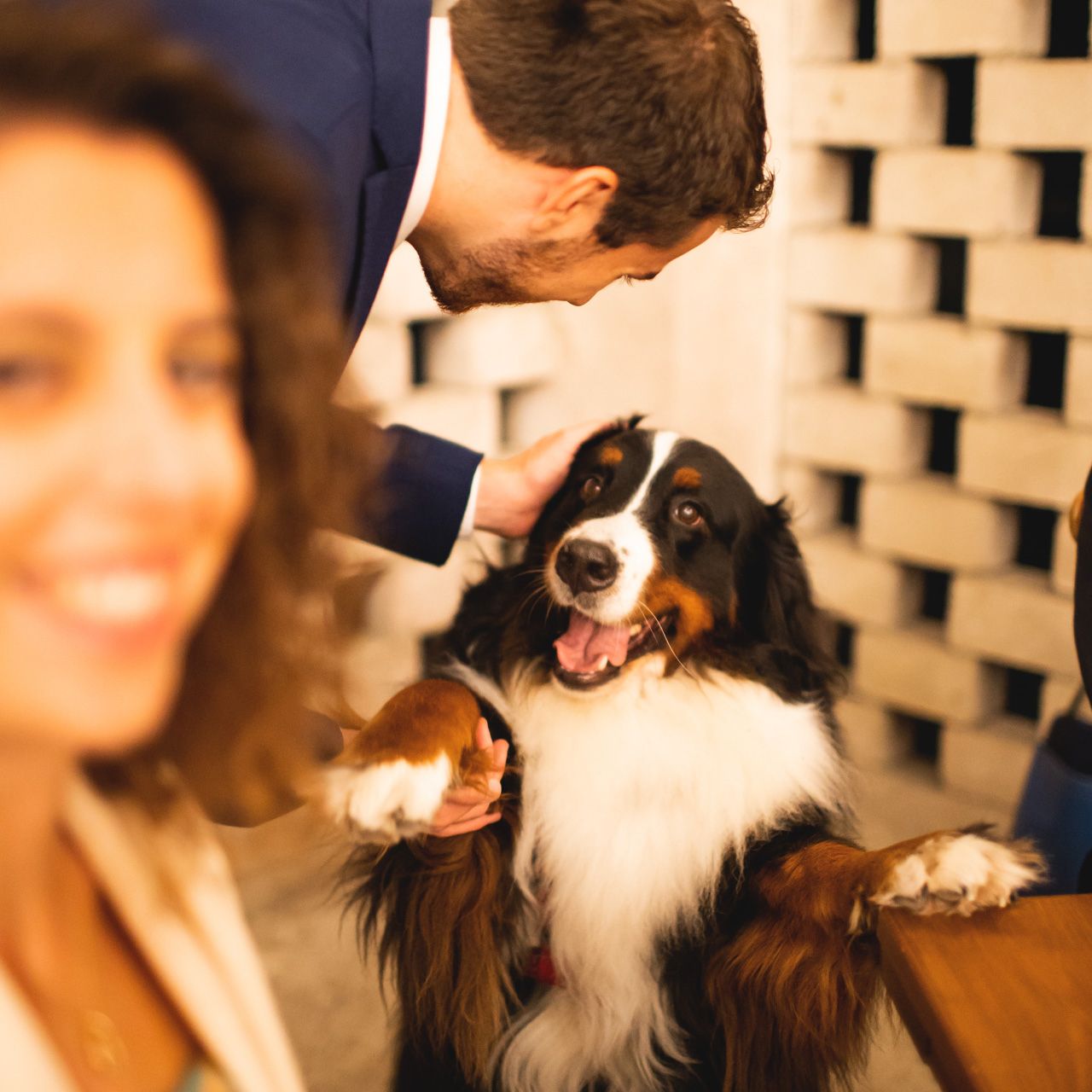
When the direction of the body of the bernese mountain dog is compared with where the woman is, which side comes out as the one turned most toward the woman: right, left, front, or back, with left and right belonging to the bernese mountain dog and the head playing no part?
front

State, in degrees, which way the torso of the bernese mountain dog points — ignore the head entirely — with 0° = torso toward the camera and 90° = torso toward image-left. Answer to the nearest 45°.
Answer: approximately 0°
